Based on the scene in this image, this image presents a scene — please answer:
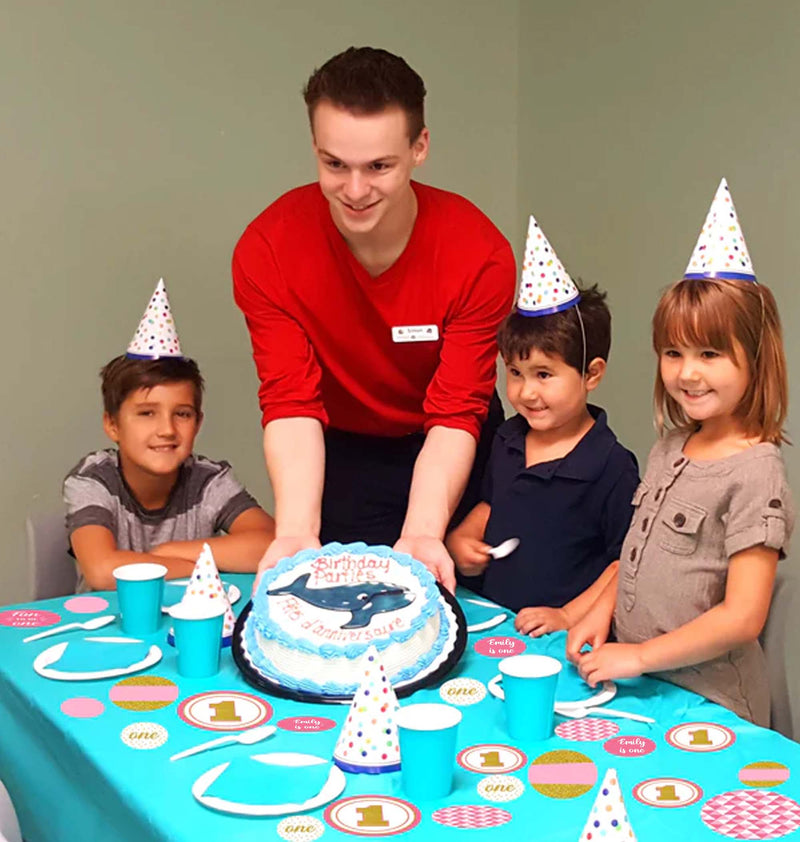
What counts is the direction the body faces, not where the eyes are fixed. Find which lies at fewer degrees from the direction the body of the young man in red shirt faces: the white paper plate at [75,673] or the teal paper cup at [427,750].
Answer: the teal paper cup

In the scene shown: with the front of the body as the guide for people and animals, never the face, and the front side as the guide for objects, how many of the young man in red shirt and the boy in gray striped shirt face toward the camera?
2

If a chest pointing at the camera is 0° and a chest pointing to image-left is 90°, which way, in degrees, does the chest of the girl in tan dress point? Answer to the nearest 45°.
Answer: approximately 45°

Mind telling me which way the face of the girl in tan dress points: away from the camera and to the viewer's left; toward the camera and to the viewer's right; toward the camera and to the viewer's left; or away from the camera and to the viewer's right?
toward the camera and to the viewer's left

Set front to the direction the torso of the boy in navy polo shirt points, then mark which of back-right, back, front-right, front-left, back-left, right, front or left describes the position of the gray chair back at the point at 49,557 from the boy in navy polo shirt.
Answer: front-right

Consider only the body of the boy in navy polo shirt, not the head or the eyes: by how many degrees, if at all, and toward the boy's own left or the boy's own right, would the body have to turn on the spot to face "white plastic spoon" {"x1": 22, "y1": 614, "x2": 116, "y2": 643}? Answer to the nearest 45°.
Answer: approximately 45° to the boy's own right

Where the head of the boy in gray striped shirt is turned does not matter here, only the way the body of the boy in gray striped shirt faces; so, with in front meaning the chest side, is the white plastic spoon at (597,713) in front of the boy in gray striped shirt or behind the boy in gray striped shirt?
in front

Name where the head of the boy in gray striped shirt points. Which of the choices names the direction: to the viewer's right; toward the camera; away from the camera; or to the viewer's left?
toward the camera

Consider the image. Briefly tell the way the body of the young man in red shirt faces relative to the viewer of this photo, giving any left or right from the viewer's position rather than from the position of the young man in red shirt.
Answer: facing the viewer

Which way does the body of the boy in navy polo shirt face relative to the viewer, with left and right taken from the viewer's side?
facing the viewer and to the left of the viewer

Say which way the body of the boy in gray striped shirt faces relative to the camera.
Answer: toward the camera

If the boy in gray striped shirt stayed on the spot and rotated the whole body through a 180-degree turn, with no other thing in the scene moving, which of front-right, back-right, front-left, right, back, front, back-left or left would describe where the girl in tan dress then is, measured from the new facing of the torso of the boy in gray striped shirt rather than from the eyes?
back-right

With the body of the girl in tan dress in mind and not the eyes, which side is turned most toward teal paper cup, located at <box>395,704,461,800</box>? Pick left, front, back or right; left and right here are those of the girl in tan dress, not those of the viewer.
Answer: front
